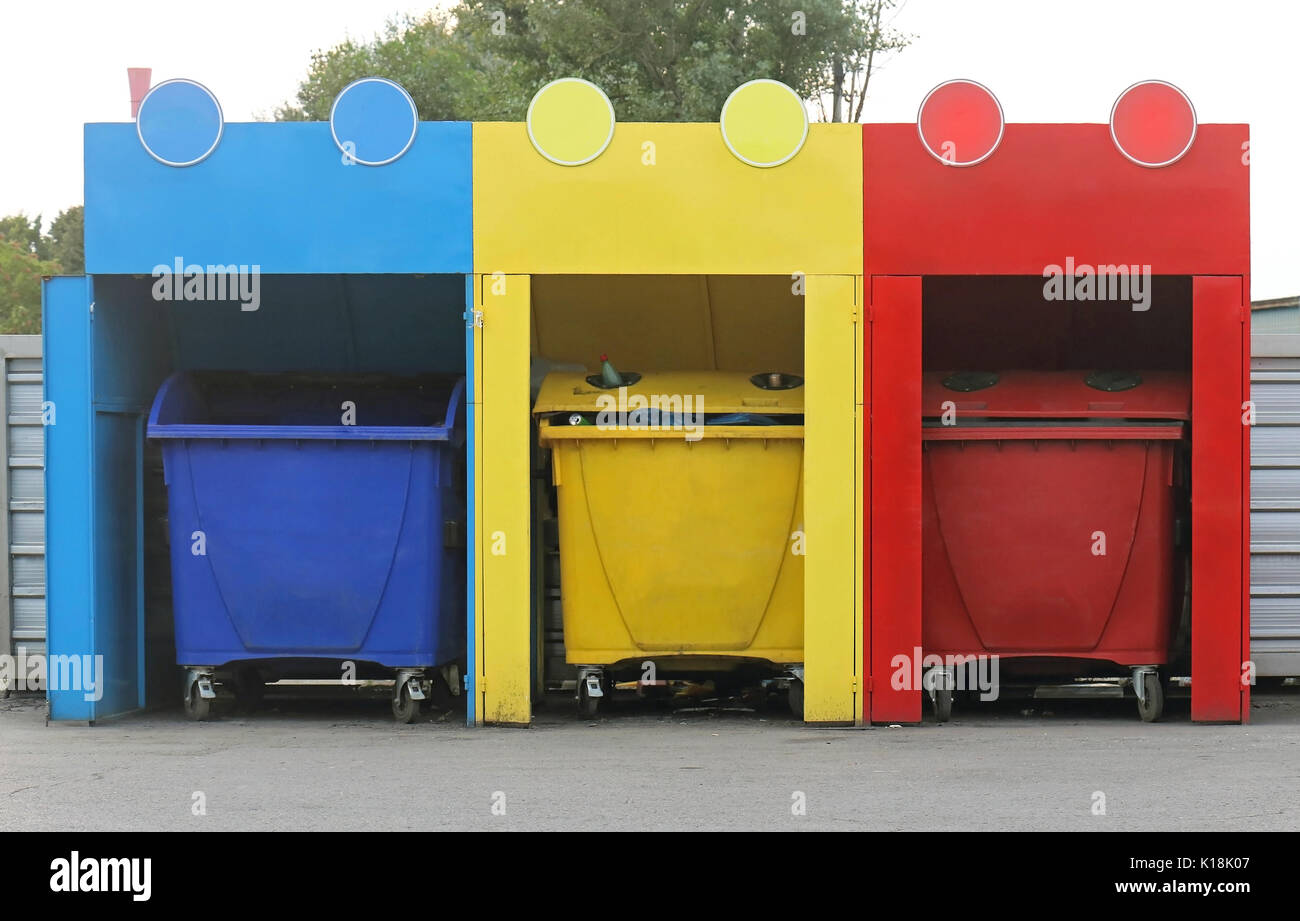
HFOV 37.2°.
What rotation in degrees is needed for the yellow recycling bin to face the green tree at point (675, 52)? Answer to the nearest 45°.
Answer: approximately 180°

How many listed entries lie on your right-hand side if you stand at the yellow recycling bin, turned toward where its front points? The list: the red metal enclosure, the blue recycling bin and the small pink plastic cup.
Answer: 2

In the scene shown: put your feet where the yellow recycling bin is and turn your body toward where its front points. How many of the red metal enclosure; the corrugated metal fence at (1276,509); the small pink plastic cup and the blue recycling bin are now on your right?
2

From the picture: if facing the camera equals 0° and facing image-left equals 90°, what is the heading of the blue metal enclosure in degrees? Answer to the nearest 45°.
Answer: approximately 0°

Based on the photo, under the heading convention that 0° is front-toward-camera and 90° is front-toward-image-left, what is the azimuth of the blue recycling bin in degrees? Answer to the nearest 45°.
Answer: approximately 0°

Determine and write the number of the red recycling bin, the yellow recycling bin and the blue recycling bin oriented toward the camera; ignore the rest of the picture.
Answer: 3

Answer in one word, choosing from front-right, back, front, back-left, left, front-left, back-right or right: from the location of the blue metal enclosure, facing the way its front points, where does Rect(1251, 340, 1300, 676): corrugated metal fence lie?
left

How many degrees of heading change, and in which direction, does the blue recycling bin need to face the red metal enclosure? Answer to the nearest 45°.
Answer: approximately 90° to its left

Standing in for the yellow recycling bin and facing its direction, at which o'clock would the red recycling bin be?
The red recycling bin is roughly at 9 o'clock from the yellow recycling bin.

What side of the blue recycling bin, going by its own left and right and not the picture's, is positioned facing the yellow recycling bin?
left

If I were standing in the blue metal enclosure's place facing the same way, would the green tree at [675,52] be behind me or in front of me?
behind

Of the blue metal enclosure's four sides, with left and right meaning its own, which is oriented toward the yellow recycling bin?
left

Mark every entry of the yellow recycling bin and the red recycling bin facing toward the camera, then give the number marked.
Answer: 2
